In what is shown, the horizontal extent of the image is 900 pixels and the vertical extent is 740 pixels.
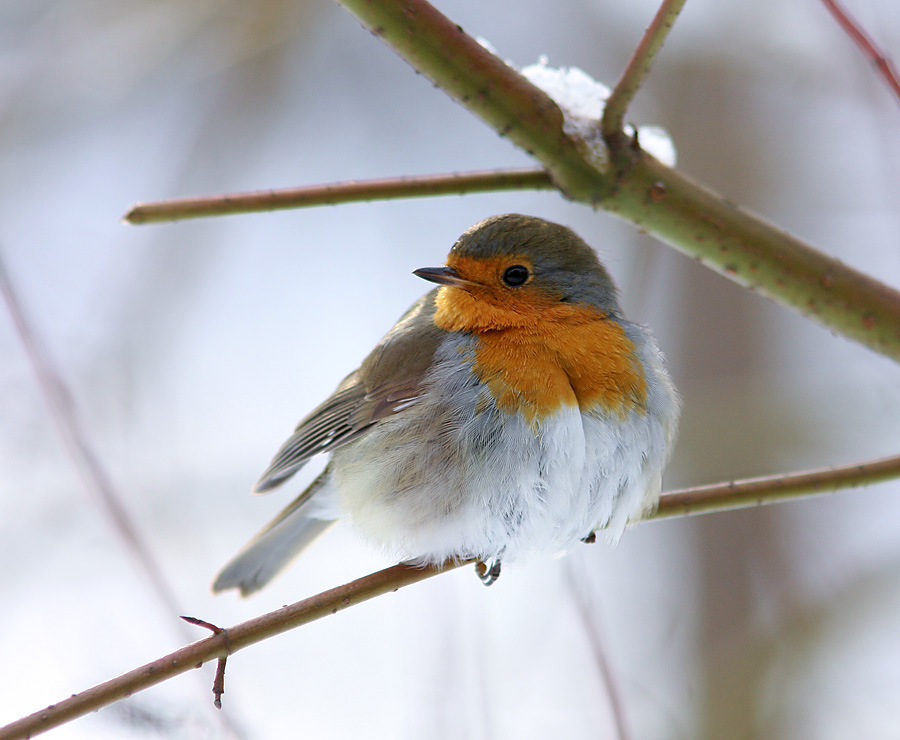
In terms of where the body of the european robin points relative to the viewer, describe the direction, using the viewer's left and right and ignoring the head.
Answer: facing the viewer and to the right of the viewer

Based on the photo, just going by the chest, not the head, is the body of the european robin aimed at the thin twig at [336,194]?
no

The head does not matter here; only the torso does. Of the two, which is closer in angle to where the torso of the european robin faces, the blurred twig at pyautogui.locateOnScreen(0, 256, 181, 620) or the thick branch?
the thick branch
